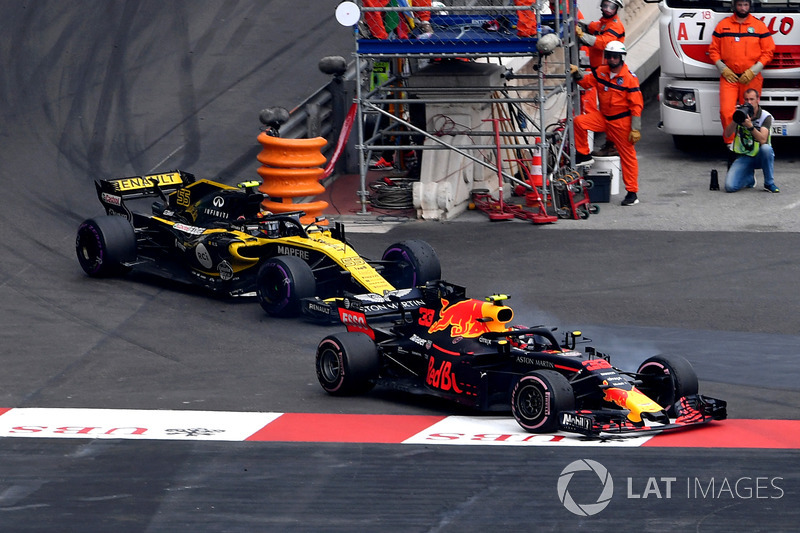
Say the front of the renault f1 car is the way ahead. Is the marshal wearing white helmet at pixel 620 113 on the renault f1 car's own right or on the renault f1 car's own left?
on the renault f1 car's own left

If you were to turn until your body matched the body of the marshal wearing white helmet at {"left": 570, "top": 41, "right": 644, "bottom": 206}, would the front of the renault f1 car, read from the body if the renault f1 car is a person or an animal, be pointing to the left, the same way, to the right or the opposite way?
to the left

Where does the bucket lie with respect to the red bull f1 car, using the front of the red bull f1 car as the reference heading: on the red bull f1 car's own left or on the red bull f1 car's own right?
on the red bull f1 car's own left

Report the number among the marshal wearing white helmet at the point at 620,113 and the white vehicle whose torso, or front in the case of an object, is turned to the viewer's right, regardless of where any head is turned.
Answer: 0

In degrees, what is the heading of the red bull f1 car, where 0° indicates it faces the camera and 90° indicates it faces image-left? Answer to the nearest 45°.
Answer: approximately 315°

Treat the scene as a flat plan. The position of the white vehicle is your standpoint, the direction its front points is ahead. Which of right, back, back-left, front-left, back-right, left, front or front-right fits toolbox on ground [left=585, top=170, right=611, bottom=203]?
front-right

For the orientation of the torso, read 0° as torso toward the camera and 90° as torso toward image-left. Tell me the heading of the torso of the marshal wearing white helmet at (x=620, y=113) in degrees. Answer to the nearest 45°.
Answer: approximately 45°

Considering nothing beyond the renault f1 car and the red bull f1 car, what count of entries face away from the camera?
0

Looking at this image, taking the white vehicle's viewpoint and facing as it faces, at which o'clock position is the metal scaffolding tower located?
The metal scaffolding tower is roughly at 2 o'clock from the white vehicle.

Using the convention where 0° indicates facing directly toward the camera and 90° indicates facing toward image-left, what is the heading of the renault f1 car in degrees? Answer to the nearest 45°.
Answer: approximately 315°

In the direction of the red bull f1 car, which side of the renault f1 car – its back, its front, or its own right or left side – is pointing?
front

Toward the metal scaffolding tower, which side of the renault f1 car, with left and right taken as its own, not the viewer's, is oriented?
left

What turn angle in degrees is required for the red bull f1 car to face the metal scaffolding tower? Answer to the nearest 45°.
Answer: approximately 135° to its left

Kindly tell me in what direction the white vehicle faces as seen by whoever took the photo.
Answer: facing the viewer

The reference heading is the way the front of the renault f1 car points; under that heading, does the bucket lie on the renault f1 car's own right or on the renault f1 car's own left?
on the renault f1 car's own left

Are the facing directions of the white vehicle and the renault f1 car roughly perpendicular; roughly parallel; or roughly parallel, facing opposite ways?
roughly perpendicular
